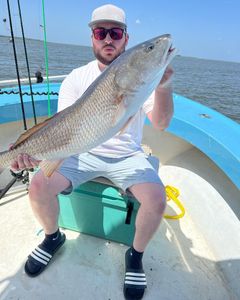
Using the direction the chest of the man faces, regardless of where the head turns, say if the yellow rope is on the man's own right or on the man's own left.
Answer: on the man's own left

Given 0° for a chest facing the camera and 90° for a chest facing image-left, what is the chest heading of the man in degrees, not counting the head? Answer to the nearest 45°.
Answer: approximately 0°
